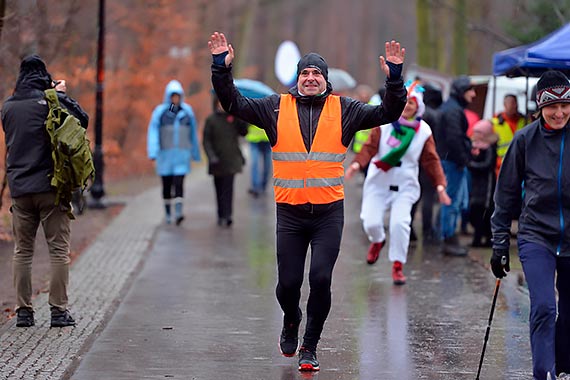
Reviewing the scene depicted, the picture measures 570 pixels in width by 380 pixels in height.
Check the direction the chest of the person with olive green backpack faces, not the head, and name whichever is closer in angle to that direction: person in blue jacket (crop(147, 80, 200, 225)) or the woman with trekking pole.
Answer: the person in blue jacket

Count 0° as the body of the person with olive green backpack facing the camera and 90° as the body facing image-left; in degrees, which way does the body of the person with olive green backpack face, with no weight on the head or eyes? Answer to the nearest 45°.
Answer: approximately 225°

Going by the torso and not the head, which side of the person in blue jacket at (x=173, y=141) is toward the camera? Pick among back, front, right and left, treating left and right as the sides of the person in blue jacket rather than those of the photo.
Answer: front

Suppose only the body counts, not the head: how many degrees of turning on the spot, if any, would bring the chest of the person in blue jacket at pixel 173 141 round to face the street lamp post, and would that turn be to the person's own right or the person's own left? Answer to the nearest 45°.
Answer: approximately 135° to the person's own right

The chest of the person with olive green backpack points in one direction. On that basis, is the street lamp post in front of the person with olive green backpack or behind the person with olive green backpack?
in front

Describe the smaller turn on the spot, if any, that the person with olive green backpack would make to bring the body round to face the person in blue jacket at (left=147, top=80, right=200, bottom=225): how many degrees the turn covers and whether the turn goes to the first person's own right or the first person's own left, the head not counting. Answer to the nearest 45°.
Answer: approximately 45° to the first person's own left

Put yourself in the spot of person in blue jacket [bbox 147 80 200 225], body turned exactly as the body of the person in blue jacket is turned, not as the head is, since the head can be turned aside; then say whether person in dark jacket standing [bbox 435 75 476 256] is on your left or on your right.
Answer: on your left

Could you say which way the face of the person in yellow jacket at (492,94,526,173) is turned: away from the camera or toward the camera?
toward the camera

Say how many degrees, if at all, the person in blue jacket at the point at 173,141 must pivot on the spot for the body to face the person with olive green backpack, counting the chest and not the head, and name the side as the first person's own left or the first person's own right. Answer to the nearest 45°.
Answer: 0° — they already face them

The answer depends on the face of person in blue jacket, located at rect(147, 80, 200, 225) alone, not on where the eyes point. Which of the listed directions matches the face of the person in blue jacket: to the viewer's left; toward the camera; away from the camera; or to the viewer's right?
toward the camera

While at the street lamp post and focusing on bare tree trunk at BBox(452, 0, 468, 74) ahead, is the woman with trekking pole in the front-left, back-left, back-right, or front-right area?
back-right
